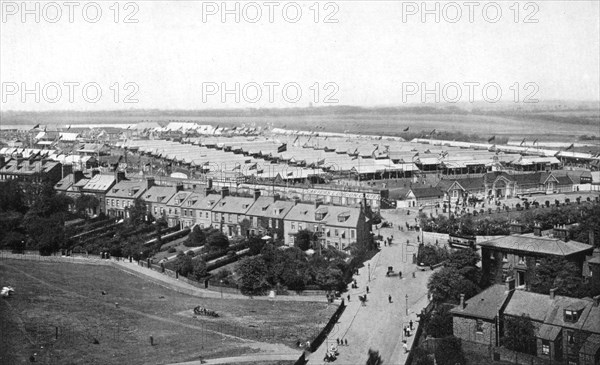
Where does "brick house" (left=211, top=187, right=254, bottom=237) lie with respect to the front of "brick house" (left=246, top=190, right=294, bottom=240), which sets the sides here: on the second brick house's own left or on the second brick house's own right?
on the second brick house's own right

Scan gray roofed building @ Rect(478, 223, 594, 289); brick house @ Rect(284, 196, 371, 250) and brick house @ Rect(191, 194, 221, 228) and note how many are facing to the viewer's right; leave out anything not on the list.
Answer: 0

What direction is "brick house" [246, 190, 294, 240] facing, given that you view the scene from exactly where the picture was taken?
facing the viewer and to the left of the viewer

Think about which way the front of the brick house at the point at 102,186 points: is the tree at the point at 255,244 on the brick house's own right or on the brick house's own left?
on the brick house's own left

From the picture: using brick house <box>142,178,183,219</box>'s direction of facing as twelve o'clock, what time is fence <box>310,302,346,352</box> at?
The fence is roughly at 10 o'clock from the brick house.

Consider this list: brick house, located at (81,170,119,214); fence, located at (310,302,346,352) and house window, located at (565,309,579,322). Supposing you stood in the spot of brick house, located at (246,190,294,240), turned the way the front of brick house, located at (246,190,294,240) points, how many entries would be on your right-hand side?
1

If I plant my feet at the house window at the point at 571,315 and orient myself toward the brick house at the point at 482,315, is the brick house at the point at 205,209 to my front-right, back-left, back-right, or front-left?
front-right

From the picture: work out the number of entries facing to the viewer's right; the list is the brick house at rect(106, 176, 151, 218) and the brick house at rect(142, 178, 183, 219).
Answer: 0

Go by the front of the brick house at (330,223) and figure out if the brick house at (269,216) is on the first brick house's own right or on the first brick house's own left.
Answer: on the first brick house's own right

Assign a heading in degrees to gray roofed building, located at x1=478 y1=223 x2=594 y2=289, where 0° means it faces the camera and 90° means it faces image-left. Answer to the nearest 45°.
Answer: approximately 45°

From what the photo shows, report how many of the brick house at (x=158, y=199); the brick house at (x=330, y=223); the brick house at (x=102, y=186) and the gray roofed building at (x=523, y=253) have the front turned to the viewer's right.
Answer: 0

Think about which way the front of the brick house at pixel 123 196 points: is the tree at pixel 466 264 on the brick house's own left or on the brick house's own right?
on the brick house's own left

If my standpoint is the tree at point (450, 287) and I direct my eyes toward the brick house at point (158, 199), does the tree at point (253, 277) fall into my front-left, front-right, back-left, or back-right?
front-left

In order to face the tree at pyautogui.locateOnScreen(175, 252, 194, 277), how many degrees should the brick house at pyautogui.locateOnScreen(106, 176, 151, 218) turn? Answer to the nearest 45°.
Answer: approximately 45° to its left

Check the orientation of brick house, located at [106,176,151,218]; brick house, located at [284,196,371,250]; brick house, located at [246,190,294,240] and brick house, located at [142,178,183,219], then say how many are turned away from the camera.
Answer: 0
